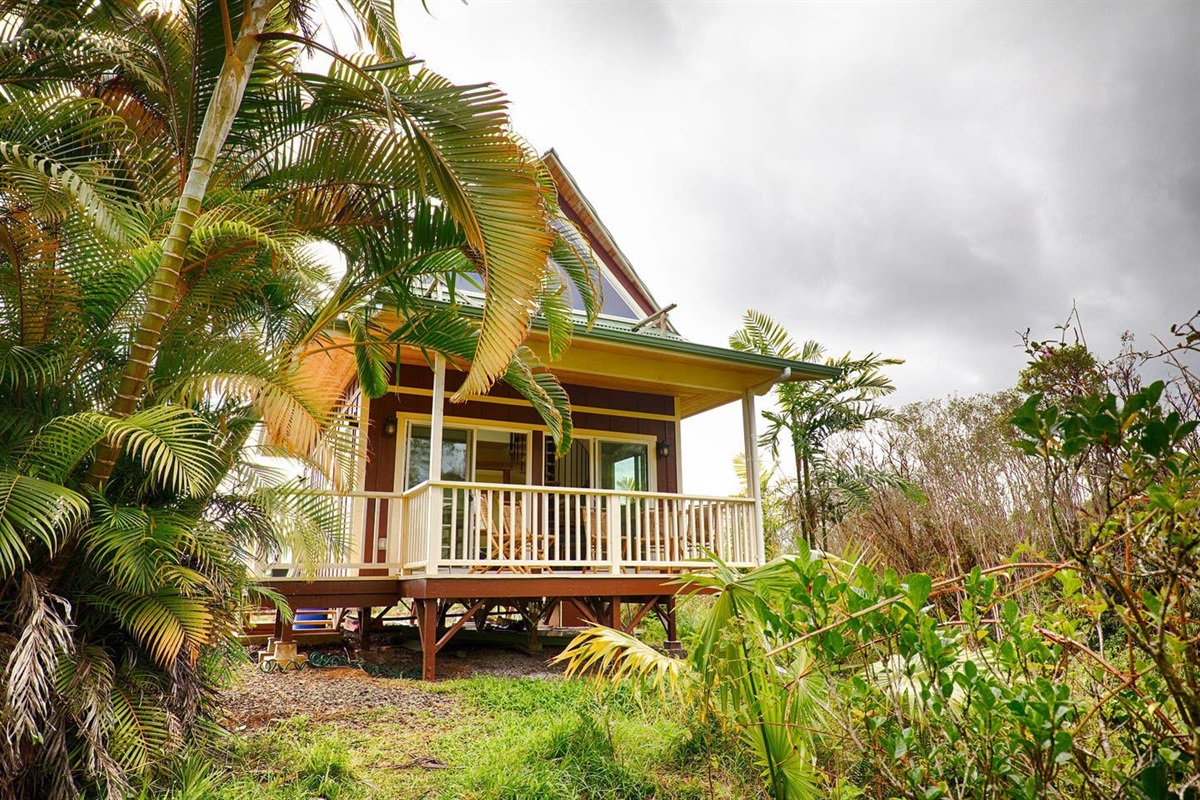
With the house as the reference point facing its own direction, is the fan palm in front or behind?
in front

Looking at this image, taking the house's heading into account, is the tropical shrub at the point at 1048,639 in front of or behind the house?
in front

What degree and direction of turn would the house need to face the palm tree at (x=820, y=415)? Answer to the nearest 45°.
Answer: approximately 135° to its left

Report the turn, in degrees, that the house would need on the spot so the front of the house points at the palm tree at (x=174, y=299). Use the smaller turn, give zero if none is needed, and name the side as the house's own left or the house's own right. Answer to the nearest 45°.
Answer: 0° — it already faces it

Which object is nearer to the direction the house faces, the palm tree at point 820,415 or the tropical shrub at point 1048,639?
the tropical shrub

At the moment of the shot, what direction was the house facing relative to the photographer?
facing the viewer
